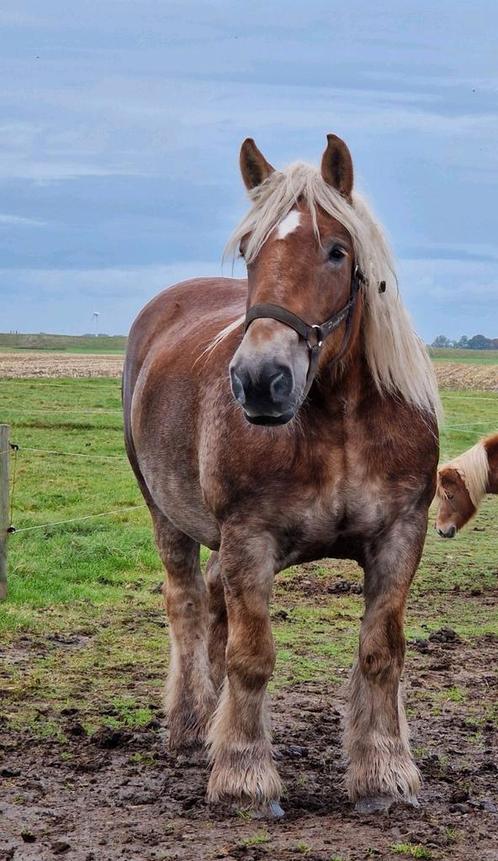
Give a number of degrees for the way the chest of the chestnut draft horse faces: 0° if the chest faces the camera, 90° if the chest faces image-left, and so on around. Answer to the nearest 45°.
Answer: approximately 315°

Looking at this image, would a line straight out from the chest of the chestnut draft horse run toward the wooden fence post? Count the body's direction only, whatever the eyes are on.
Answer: no
